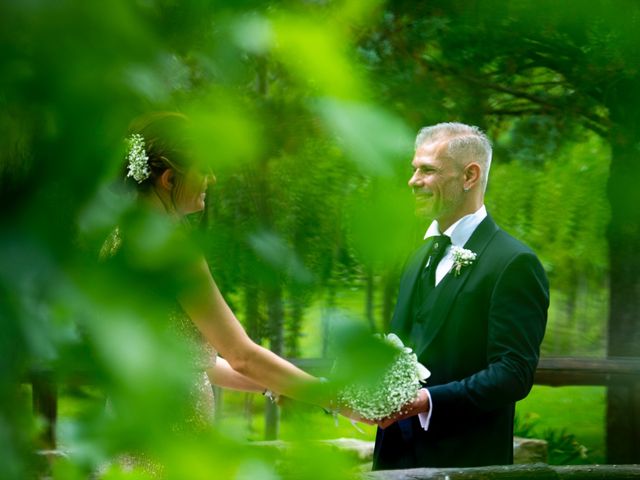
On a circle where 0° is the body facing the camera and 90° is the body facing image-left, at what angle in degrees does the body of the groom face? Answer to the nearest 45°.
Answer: approximately 45°

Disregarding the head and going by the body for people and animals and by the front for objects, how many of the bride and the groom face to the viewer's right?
1

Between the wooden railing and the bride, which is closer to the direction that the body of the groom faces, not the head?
the bride

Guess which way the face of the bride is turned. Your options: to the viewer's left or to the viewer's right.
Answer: to the viewer's right

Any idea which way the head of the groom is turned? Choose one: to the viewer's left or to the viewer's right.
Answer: to the viewer's left

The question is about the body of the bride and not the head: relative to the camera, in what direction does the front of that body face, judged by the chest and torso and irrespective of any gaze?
to the viewer's right

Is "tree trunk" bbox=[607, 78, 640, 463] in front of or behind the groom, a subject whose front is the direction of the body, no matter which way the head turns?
behind
